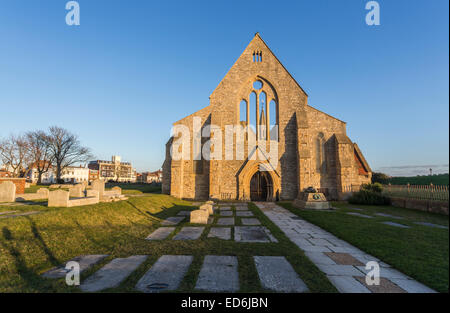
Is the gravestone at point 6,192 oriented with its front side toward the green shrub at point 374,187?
no

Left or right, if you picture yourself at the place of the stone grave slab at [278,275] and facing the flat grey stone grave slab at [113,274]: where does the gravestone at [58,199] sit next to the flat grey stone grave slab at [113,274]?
right

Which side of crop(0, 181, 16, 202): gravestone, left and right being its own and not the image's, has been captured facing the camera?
front

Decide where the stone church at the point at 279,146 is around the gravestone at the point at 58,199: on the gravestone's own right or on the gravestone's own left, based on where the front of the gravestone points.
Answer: on the gravestone's own left

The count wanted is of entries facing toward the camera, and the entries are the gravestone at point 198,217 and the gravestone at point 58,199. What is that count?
2

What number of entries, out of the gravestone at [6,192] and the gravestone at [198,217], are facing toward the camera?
2

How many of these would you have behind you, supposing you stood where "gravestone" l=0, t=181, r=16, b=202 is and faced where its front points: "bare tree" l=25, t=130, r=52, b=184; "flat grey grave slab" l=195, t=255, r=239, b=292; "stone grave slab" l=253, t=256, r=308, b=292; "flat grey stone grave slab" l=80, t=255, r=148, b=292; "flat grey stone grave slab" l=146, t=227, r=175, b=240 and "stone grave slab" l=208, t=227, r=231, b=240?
1

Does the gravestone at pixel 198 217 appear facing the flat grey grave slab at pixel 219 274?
yes

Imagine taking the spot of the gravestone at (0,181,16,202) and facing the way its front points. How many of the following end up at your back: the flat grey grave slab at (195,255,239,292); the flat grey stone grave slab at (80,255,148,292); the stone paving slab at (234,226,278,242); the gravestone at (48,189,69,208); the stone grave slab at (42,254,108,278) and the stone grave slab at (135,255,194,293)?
0

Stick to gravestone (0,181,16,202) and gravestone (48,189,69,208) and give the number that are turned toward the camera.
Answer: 2

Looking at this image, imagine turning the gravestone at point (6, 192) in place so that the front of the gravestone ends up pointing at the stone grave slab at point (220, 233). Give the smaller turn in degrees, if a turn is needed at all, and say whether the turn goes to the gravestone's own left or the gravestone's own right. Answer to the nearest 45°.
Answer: approximately 45° to the gravestone's own left

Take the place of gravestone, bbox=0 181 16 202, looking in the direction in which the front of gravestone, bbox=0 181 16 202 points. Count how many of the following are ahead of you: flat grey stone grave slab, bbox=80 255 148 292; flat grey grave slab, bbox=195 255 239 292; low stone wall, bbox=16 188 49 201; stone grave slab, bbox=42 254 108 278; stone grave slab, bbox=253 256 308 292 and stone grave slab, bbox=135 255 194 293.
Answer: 5

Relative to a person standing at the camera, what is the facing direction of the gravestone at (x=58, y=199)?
facing the viewer
